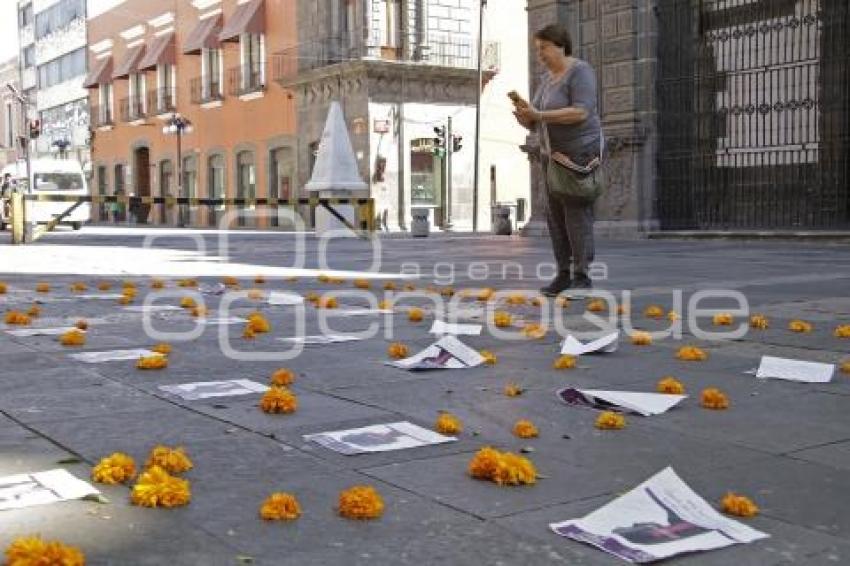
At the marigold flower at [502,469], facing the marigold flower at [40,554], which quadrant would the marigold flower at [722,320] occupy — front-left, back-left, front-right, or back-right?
back-right

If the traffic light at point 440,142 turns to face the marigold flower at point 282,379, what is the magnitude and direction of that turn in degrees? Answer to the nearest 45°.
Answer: approximately 45° to its left

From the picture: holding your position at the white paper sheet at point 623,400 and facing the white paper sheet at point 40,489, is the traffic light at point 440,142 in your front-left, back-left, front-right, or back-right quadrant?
back-right

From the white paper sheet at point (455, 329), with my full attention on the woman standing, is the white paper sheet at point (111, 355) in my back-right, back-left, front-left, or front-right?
back-left

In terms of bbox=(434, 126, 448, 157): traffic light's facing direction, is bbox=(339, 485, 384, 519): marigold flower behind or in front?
in front

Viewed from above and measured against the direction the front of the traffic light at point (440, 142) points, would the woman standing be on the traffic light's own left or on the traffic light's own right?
on the traffic light's own left

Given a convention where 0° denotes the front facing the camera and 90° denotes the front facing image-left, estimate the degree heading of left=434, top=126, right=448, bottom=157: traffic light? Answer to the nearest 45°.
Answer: approximately 45°

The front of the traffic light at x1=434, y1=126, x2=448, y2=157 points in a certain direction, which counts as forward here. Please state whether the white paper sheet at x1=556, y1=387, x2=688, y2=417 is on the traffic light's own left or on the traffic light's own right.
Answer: on the traffic light's own left
